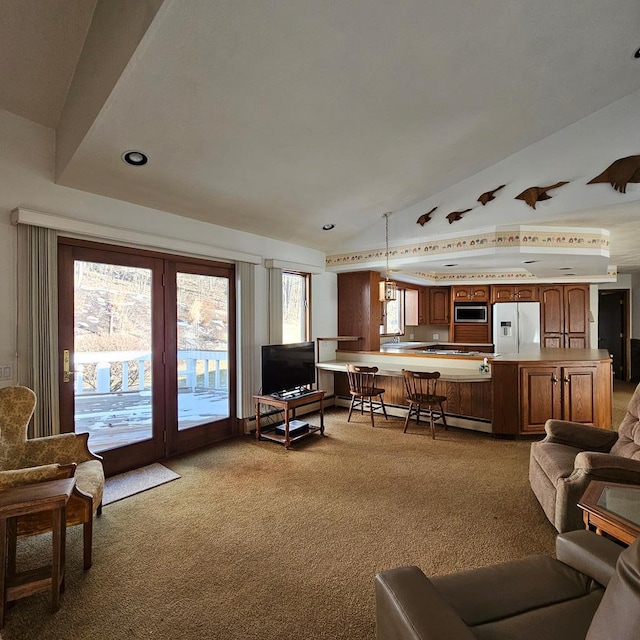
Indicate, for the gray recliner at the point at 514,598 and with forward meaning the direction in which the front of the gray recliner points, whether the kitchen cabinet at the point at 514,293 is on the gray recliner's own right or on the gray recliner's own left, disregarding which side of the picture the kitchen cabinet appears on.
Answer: on the gray recliner's own right

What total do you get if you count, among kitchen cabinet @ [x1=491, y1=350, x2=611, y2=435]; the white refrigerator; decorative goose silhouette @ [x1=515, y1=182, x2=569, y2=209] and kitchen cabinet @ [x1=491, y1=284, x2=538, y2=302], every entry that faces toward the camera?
3

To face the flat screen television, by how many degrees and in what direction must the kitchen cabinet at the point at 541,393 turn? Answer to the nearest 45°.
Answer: approximately 45° to its right

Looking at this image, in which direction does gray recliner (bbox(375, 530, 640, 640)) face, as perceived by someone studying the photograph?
facing away from the viewer and to the left of the viewer

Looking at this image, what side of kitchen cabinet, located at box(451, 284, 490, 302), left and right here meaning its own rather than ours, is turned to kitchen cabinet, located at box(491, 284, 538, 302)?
left

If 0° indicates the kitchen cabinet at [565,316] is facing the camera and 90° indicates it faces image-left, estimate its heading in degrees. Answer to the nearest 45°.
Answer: approximately 0°

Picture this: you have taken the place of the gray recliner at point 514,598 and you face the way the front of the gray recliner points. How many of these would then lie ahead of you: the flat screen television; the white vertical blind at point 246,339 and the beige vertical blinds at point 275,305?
3
